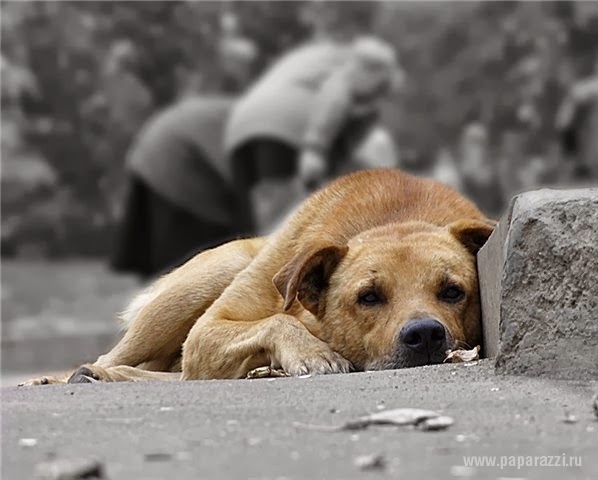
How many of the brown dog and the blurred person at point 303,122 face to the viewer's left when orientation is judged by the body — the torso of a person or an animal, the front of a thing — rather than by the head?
0

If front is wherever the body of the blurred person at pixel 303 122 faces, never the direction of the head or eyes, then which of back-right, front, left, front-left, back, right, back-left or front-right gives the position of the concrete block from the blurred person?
right

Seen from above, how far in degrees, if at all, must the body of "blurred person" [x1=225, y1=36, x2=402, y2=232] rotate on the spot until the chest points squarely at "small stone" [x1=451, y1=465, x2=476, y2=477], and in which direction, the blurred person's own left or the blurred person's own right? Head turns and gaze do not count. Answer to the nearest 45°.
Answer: approximately 90° to the blurred person's own right

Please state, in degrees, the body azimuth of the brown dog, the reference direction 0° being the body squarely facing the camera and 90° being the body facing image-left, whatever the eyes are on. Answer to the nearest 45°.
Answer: approximately 315°

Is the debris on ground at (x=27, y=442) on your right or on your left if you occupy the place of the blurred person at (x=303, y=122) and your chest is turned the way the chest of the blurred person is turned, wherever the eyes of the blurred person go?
on your right

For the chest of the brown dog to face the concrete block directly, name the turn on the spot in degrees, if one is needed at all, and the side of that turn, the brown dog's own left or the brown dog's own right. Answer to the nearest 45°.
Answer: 0° — it already faces it

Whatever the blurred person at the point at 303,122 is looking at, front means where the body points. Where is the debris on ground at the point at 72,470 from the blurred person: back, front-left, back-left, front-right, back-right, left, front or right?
right

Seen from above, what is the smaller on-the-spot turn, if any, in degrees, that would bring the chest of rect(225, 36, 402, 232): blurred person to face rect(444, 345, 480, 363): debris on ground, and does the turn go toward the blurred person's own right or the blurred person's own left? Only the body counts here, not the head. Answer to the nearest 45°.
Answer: approximately 90° to the blurred person's own right

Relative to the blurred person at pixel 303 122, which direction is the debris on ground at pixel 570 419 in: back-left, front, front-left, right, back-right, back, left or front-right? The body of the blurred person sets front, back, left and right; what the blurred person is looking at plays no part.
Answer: right

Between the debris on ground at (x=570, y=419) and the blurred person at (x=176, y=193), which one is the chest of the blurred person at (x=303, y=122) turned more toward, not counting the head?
the debris on ground

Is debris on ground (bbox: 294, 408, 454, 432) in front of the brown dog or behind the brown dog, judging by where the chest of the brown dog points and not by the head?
in front

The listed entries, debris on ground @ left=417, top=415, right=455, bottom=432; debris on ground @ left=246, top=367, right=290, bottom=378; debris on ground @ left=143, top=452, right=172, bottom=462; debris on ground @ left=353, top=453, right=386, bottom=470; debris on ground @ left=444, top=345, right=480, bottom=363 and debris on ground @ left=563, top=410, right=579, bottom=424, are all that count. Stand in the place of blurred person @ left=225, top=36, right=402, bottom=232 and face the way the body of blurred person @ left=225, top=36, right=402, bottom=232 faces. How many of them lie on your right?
6

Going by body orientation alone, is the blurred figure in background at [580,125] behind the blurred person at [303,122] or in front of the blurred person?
in front

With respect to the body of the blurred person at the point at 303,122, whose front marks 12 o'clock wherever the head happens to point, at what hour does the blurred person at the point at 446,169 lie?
the blurred person at the point at 446,169 is roughly at 11 o'clock from the blurred person at the point at 303,122.

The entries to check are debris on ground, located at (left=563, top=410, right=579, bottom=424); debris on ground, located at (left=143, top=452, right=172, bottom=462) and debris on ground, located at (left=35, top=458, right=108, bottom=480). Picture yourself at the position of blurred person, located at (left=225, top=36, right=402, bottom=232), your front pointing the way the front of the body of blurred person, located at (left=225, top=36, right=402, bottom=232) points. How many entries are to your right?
3

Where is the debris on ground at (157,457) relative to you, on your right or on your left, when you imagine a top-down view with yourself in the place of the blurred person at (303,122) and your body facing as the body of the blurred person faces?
on your right

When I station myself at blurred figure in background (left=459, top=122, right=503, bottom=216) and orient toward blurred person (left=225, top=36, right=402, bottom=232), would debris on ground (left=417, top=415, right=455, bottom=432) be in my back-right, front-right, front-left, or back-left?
front-left

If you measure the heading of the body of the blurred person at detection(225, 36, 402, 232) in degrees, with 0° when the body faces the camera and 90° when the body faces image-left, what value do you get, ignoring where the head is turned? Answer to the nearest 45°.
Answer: approximately 270°
